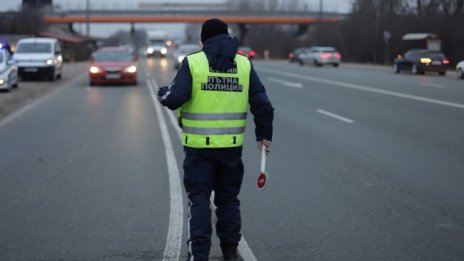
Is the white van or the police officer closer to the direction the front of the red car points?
the police officer

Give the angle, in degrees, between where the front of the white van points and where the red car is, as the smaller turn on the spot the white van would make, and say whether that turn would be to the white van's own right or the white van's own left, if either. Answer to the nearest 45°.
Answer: approximately 45° to the white van's own left

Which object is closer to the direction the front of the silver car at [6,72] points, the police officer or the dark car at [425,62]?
the police officer

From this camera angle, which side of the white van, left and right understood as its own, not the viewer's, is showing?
front

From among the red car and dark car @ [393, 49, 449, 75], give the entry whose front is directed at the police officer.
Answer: the red car

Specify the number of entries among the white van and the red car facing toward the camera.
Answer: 2

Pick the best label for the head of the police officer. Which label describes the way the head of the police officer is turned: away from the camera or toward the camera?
away from the camera

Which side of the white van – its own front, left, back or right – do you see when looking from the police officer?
front

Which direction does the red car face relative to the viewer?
toward the camera

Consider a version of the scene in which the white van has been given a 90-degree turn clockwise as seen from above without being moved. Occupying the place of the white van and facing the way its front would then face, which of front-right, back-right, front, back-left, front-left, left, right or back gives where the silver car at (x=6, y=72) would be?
left

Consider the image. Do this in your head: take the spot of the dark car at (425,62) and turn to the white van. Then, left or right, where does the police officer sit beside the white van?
left
